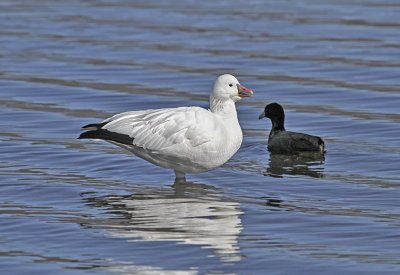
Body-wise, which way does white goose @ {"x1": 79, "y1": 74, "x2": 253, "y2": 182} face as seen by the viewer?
to the viewer's right

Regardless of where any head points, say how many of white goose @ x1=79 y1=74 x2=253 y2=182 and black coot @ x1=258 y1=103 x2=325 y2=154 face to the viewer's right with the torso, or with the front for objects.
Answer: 1

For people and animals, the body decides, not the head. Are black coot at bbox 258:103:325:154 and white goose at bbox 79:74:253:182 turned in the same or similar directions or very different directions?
very different directions

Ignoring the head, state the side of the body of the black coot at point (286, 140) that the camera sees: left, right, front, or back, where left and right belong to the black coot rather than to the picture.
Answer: left

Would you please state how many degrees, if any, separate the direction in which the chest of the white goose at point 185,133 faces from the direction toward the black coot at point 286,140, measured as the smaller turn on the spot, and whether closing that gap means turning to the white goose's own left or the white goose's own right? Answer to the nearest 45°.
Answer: approximately 45° to the white goose's own left

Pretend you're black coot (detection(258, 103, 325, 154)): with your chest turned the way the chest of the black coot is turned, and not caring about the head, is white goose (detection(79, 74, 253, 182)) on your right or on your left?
on your left
